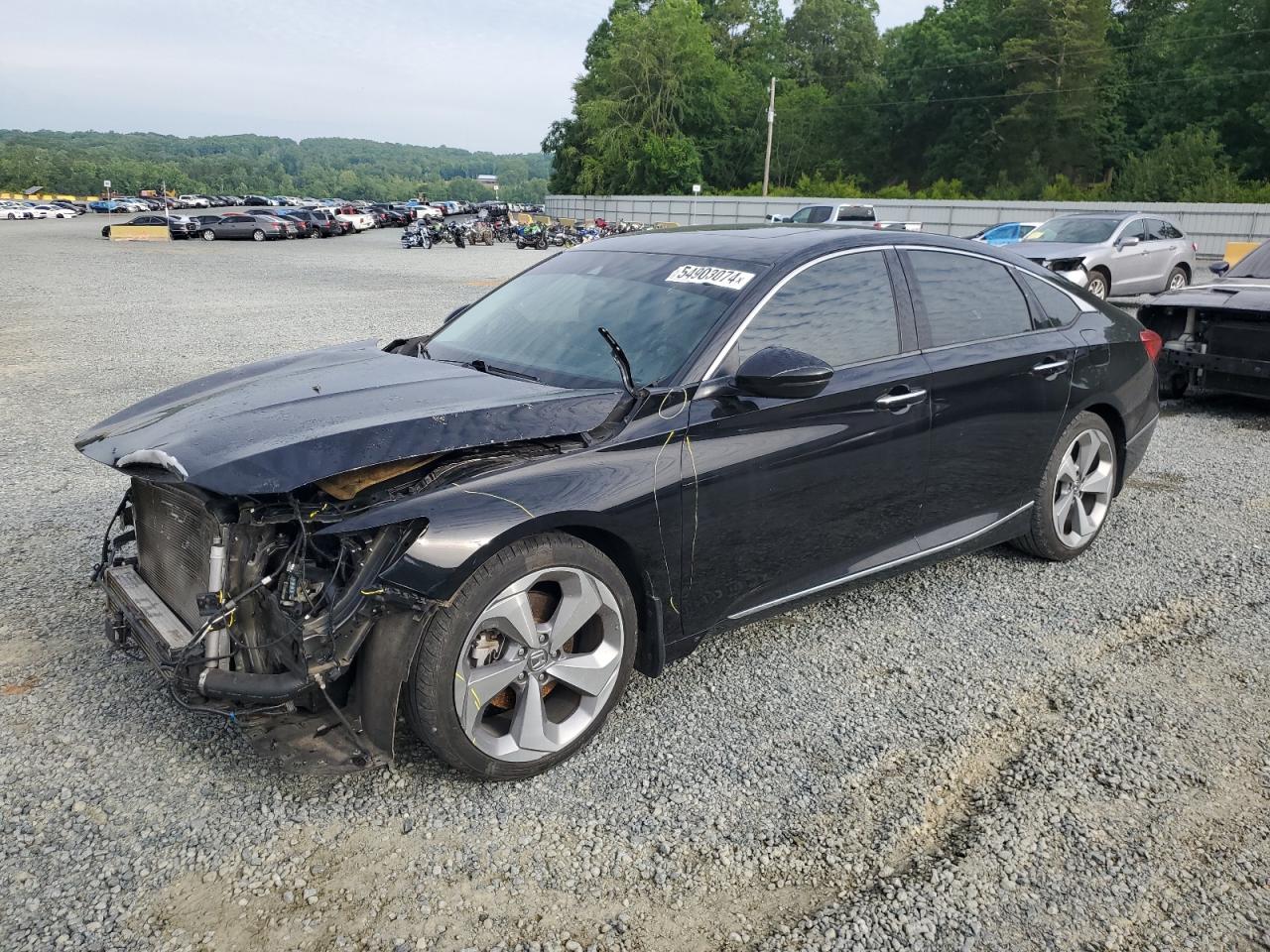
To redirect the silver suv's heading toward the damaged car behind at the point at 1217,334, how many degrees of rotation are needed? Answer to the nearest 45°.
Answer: approximately 45° to its left

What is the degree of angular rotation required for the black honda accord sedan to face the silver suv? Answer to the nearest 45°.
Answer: approximately 180°

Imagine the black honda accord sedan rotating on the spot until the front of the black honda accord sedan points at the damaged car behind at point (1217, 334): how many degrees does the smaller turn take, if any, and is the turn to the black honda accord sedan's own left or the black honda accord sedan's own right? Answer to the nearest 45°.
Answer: approximately 180°

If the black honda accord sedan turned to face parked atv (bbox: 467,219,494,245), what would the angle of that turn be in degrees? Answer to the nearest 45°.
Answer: approximately 135° to its right

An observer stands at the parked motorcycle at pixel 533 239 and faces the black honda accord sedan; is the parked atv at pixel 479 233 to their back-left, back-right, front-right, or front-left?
back-right

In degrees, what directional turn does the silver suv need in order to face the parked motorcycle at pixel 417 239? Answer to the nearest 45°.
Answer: approximately 90° to its right

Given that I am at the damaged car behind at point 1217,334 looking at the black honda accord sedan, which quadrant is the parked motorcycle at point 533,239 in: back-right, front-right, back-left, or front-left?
back-right

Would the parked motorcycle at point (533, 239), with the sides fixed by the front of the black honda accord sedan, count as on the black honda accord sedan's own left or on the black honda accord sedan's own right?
on the black honda accord sedan's own right

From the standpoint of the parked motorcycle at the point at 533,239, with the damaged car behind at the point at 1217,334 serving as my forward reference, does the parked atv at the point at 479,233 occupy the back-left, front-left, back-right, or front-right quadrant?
back-right

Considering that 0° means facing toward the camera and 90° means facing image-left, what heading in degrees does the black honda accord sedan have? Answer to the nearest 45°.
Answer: approximately 45°

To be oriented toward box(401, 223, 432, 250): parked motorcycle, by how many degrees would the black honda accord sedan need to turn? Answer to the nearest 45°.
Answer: approximately 135° to its right
